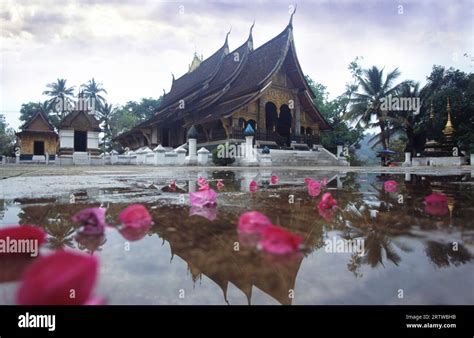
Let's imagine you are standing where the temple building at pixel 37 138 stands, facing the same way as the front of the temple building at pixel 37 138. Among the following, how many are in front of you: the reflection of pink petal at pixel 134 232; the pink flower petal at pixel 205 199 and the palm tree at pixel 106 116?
2

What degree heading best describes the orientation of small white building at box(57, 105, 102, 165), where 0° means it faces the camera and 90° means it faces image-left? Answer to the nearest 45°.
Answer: approximately 0°

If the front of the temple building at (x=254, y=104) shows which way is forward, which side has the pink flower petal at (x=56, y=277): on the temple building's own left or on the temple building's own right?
on the temple building's own right

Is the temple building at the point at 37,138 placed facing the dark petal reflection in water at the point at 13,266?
yes

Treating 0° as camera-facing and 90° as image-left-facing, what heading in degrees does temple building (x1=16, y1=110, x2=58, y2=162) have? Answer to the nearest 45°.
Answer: approximately 0°

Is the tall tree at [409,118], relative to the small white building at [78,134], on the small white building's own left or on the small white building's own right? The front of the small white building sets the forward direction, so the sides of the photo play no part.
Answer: on the small white building's own left

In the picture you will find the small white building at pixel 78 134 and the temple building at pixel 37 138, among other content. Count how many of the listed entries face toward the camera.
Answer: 2

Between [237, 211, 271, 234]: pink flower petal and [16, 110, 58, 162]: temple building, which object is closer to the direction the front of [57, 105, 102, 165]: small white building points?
the pink flower petal

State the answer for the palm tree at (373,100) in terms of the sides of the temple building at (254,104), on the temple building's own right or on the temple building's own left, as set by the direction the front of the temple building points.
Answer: on the temple building's own left

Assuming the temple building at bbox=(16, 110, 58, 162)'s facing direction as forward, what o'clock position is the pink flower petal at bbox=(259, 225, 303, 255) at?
The pink flower petal is roughly at 12 o'clock from the temple building.

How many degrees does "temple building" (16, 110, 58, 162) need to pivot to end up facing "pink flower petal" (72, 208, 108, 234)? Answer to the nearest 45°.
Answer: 0° — it already faces it

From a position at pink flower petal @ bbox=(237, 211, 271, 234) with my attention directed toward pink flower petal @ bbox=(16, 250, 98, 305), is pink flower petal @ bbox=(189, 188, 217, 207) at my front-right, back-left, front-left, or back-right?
back-right

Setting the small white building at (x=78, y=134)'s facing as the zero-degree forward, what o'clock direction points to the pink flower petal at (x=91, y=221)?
The pink flower petal is roughly at 12 o'clock from the small white building.

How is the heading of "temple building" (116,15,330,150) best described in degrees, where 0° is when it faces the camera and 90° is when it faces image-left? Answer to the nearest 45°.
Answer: approximately 315°
